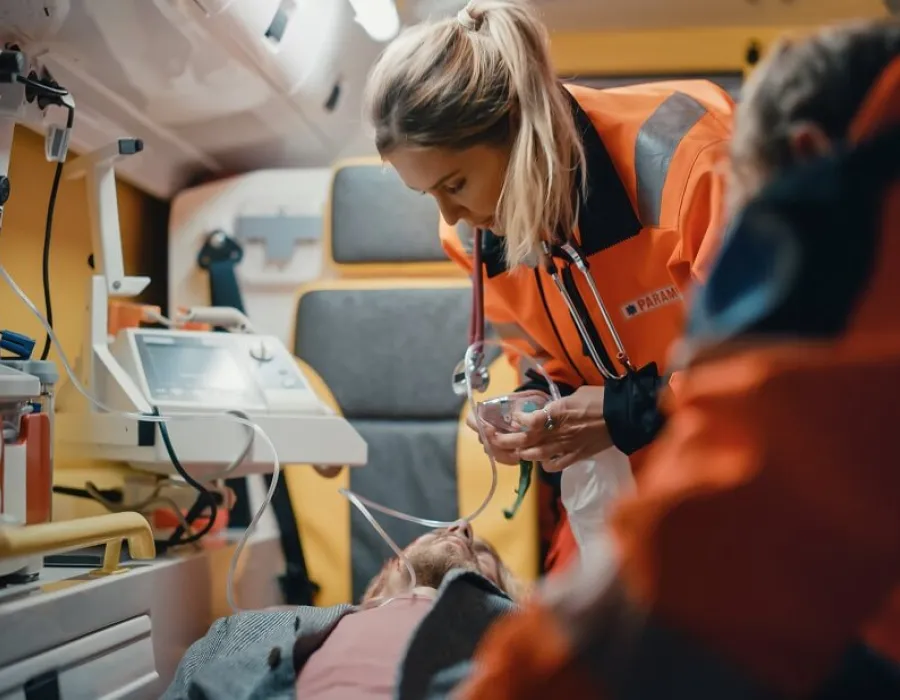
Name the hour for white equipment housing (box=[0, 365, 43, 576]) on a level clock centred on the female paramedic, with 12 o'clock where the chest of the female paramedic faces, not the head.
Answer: The white equipment housing is roughly at 1 o'clock from the female paramedic.

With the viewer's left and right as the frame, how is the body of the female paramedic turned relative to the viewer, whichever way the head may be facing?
facing the viewer and to the left of the viewer

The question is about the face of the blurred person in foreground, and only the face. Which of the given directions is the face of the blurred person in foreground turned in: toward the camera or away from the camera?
away from the camera

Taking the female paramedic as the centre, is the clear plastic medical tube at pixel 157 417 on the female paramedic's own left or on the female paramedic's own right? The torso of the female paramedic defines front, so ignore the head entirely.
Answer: on the female paramedic's own right

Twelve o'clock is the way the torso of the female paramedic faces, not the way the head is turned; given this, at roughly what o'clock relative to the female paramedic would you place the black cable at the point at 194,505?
The black cable is roughly at 2 o'clock from the female paramedic.

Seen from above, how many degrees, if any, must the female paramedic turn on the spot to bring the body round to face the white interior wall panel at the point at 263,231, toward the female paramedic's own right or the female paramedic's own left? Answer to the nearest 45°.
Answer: approximately 90° to the female paramedic's own right

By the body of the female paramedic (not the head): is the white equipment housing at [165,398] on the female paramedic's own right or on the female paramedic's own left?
on the female paramedic's own right

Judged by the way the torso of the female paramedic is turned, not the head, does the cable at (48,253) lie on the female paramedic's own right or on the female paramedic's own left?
on the female paramedic's own right

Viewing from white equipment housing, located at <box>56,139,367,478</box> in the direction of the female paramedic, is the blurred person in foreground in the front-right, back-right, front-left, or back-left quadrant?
front-right
